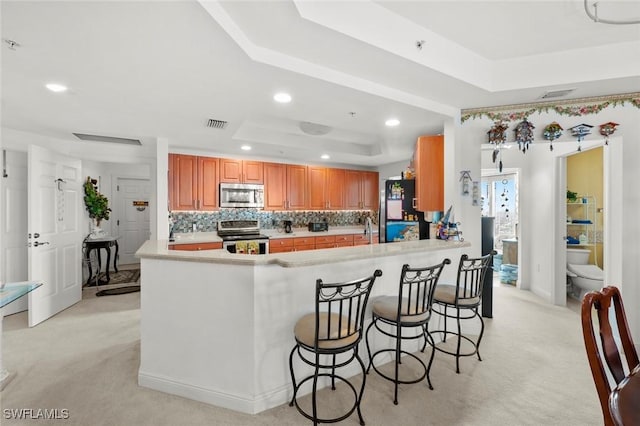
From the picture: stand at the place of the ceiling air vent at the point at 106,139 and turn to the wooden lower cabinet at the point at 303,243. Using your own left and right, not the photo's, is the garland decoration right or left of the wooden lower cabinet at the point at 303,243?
right

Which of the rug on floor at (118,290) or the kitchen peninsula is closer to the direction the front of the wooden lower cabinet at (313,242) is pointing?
the kitchen peninsula

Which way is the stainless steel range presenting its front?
toward the camera

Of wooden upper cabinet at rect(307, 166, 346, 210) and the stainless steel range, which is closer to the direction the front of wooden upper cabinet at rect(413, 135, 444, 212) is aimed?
the stainless steel range

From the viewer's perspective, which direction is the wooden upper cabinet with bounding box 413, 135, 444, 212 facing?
to the viewer's left

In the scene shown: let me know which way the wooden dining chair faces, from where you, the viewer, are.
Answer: facing the viewer and to the right of the viewer

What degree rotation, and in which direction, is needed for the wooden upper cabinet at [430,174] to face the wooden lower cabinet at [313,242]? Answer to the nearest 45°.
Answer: approximately 45° to its right

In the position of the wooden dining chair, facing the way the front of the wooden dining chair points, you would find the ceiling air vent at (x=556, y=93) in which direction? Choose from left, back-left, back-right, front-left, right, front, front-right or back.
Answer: back-left

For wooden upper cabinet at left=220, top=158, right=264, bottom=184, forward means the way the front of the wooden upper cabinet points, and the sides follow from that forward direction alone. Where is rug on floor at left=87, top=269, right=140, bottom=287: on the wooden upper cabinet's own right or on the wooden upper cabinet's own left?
on the wooden upper cabinet's own right

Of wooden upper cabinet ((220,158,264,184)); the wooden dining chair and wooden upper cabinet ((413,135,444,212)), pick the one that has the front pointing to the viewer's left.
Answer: wooden upper cabinet ((413,135,444,212))

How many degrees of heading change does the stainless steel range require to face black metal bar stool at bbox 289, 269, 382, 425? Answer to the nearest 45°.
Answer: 0° — it already faces it

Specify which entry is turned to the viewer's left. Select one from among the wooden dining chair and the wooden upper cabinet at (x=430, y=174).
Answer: the wooden upper cabinet

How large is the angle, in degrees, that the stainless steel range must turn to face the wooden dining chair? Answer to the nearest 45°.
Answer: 0° — it already faces it

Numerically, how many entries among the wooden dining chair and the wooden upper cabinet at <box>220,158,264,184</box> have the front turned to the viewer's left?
0

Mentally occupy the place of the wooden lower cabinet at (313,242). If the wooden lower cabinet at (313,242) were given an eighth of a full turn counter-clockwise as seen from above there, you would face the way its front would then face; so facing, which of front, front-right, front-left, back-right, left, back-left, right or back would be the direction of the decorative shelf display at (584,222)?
front
